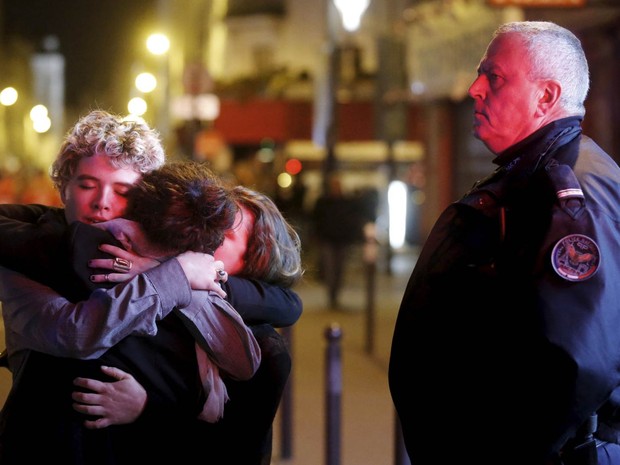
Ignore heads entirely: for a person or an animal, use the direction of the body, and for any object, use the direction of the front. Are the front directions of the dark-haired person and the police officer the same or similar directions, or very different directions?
very different directions

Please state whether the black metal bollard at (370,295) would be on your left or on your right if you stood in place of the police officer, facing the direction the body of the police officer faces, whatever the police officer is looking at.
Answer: on your right

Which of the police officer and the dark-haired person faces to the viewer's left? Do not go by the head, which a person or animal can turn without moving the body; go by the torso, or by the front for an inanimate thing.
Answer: the police officer

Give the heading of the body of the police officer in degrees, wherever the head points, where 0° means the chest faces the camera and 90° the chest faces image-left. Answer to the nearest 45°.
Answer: approximately 90°

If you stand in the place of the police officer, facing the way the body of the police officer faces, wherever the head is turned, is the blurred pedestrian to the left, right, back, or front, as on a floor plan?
right

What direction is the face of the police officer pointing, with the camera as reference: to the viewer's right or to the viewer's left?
to the viewer's left

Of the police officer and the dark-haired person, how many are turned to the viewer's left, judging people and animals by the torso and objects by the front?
1

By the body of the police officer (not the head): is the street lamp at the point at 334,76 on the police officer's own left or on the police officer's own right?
on the police officer's own right
